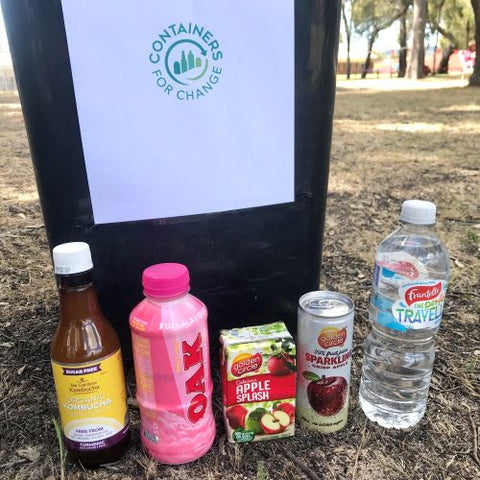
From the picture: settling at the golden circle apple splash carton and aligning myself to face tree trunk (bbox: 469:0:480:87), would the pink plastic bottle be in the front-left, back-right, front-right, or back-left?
back-left

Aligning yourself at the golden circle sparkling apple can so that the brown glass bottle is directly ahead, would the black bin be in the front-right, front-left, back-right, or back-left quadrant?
front-right

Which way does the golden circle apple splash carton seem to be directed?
toward the camera

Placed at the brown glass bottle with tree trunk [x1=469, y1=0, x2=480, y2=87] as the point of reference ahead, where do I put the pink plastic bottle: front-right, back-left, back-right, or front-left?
front-right

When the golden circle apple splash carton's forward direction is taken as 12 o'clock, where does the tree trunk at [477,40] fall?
The tree trunk is roughly at 7 o'clock from the golden circle apple splash carton.

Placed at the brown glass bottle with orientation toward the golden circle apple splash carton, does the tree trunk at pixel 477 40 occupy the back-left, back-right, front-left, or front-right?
front-left

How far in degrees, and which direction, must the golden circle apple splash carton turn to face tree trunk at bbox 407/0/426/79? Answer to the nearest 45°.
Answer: approximately 180°

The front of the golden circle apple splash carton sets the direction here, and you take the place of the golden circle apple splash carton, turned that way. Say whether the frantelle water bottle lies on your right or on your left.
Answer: on your left

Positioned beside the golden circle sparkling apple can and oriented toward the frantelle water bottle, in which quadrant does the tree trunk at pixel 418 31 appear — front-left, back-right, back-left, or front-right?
front-left
